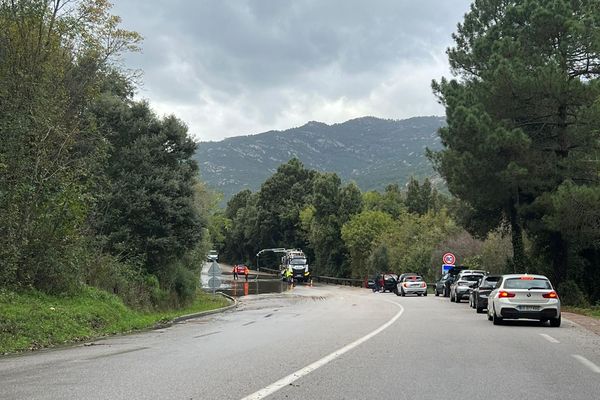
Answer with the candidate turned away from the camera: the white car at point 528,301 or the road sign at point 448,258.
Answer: the white car

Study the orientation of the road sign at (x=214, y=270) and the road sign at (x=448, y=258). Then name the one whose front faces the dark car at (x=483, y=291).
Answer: the road sign at (x=448, y=258)

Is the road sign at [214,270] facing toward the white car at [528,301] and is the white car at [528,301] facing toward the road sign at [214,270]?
no

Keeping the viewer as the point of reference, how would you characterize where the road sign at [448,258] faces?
facing the viewer

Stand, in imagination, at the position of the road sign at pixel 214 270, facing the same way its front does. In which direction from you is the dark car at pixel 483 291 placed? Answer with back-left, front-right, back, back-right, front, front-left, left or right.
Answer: back-right

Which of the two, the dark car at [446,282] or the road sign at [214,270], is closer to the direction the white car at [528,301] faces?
the dark car

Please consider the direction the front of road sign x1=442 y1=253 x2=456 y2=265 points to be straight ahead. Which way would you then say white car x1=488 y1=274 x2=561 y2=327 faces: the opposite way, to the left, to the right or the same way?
the opposite way

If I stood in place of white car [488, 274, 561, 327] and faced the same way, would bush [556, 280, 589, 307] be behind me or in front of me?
in front

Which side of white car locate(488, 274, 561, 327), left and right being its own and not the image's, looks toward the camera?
back

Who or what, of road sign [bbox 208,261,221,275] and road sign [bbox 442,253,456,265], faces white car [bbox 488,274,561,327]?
road sign [bbox 442,253,456,265]

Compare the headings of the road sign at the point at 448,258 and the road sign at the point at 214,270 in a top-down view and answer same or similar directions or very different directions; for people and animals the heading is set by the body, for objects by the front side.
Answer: very different directions

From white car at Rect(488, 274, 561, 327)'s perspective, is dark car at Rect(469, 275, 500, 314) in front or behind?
in front

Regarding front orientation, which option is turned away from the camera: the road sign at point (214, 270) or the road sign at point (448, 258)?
the road sign at point (214, 270)

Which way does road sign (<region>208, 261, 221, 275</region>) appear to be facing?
away from the camera

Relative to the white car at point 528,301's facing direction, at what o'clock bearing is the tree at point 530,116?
The tree is roughly at 12 o'clock from the white car.

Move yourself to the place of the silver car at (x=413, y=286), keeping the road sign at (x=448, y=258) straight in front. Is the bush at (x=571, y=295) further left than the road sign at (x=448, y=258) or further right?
right
